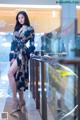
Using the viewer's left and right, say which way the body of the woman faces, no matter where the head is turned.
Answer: facing the viewer and to the left of the viewer

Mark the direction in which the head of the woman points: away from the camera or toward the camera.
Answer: toward the camera
